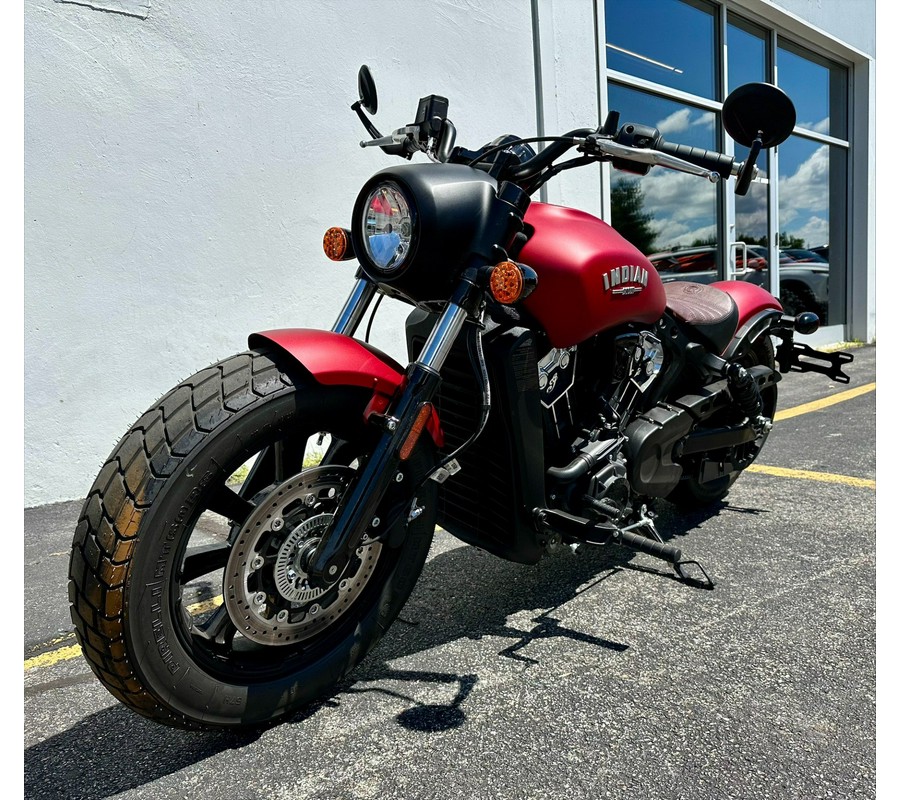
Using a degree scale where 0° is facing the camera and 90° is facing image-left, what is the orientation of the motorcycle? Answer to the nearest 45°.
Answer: approximately 45°
